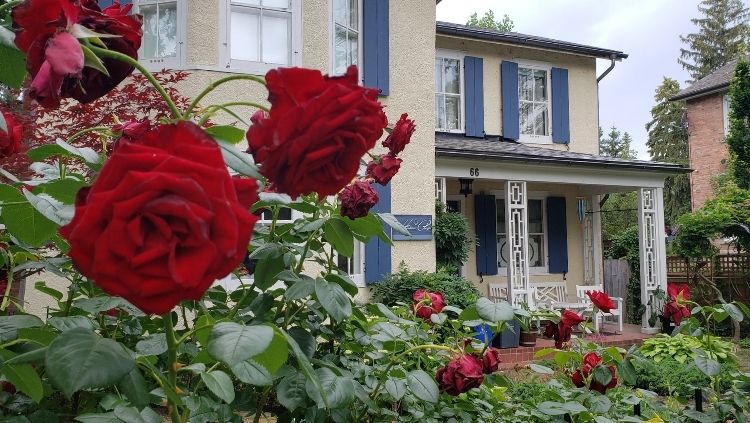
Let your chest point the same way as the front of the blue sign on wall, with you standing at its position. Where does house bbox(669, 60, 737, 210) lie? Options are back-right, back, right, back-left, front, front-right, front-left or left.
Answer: back-left

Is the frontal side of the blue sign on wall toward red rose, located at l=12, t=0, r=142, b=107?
yes

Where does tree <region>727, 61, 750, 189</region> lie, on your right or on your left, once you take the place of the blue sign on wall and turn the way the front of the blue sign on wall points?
on your left

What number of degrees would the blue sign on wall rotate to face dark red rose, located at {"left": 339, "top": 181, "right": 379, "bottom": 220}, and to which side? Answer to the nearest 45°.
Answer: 0° — it already faces it

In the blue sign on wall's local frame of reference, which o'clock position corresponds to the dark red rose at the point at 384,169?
The dark red rose is roughly at 12 o'clock from the blue sign on wall.

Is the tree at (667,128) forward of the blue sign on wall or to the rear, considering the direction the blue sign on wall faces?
to the rear

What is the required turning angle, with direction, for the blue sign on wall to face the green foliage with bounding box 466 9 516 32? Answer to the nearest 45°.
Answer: approximately 180°

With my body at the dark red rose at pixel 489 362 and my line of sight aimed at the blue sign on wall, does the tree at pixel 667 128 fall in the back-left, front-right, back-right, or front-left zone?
front-right

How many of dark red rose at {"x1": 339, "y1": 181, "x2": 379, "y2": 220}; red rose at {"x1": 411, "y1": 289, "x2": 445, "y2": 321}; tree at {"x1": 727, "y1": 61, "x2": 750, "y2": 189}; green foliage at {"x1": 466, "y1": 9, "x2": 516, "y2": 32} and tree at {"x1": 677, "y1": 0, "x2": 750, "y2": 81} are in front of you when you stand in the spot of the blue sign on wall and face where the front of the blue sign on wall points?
2

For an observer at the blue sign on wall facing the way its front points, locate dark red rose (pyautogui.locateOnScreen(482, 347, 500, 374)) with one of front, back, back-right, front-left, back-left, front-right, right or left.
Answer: front

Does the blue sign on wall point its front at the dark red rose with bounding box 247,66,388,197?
yes

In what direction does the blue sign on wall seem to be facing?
toward the camera

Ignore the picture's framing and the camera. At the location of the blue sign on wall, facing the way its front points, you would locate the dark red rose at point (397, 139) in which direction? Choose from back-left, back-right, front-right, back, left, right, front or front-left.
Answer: front

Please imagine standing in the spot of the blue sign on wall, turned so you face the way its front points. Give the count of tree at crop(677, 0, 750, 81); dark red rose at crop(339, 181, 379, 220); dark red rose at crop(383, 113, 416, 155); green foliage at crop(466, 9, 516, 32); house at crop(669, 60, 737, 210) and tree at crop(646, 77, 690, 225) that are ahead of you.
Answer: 2

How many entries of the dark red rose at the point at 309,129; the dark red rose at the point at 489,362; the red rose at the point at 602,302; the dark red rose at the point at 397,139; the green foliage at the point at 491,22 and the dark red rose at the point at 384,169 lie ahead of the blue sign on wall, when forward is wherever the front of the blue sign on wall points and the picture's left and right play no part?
5

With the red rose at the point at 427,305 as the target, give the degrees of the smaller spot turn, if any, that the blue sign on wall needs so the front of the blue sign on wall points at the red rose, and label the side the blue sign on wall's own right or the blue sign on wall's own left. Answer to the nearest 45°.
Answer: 0° — it already faces it

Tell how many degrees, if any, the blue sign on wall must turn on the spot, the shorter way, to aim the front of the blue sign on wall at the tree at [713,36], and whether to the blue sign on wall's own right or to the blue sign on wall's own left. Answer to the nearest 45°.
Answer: approximately 135° to the blue sign on wall's own left
